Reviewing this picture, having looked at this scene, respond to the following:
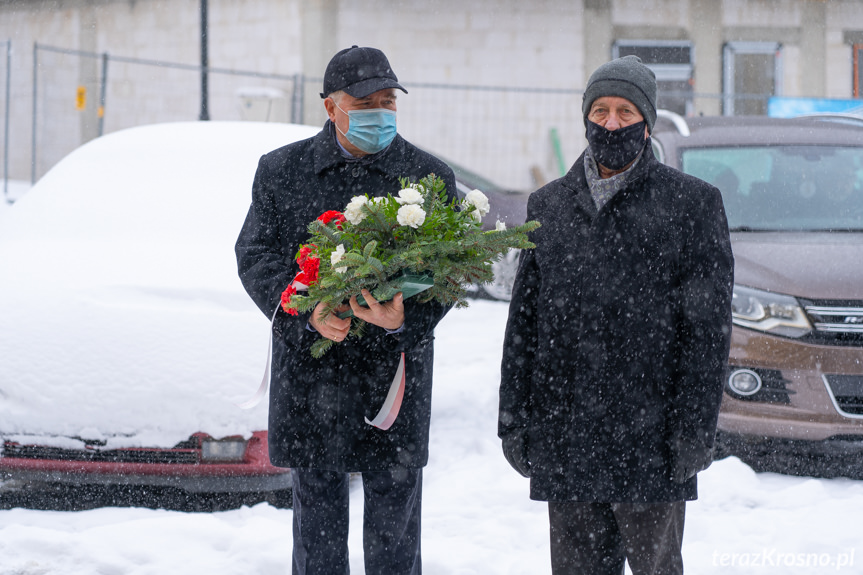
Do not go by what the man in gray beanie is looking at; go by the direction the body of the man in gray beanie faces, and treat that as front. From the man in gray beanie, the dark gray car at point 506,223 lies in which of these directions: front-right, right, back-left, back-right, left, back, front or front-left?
back

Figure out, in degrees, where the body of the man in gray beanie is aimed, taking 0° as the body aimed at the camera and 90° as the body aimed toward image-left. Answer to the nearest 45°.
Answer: approximately 0°

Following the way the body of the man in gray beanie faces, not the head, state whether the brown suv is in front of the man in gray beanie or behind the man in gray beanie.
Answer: behind

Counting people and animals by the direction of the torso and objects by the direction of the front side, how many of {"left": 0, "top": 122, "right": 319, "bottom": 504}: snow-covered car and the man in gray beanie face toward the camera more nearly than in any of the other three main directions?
2

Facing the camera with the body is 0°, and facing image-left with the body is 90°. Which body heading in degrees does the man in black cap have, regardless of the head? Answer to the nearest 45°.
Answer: approximately 0°

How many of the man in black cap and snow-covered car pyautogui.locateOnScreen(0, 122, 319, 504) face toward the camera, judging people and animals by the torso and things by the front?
2
